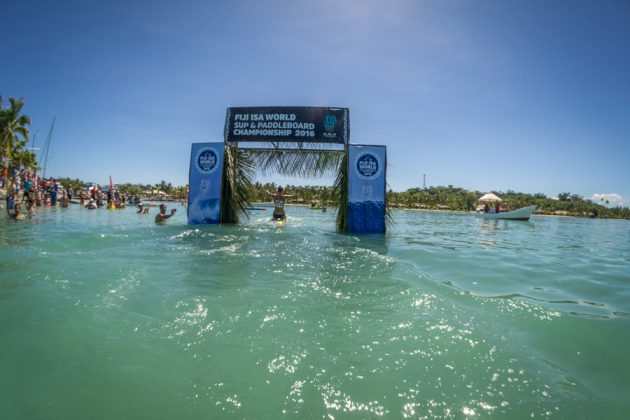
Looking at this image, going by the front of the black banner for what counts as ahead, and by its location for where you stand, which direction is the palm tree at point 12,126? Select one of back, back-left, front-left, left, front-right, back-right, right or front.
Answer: back-right

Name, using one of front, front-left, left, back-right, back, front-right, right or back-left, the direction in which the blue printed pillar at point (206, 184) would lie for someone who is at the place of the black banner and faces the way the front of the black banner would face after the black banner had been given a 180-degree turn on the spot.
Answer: left

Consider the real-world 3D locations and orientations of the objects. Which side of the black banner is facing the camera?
front
